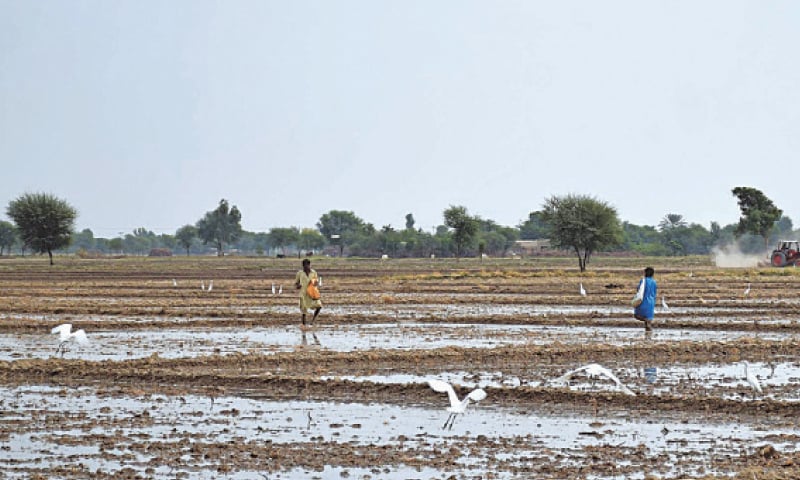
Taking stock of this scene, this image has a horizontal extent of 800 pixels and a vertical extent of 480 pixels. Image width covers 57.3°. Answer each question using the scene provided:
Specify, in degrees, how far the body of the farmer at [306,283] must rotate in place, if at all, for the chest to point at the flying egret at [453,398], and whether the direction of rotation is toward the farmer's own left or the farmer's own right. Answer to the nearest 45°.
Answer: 0° — they already face it

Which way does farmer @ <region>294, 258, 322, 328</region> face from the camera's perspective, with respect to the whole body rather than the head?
toward the camera

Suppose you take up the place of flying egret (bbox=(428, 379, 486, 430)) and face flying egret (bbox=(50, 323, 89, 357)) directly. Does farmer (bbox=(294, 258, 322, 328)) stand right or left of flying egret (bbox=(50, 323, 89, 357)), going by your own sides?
right

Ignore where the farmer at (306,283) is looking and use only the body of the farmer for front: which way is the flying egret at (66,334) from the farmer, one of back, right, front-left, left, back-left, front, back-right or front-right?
front-right
